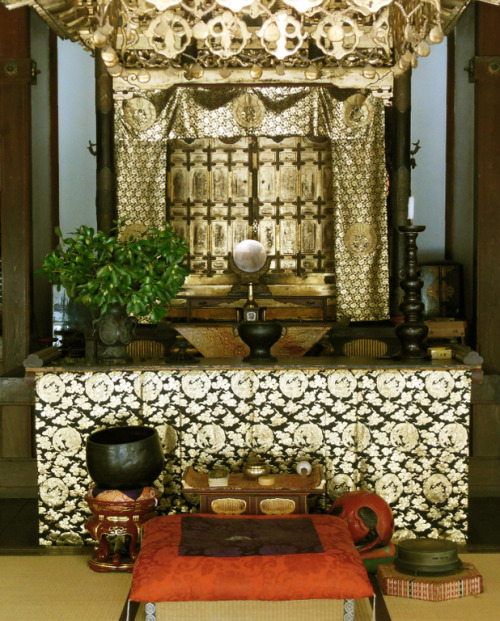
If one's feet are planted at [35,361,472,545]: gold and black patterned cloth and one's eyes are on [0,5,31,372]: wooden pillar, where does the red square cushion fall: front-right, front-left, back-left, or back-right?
back-left

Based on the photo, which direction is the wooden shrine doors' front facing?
toward the camera

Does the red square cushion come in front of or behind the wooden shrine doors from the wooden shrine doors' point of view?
in front

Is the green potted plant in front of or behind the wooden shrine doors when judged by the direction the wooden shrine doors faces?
in front

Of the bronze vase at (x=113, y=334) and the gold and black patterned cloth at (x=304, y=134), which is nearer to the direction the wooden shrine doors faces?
the bronze vase

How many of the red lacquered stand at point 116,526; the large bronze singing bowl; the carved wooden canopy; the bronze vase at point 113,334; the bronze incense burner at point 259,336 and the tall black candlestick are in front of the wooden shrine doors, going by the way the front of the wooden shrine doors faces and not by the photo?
6

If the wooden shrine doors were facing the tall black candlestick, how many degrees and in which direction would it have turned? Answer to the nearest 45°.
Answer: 0° — it already faces it

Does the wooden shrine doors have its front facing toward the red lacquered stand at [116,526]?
yes

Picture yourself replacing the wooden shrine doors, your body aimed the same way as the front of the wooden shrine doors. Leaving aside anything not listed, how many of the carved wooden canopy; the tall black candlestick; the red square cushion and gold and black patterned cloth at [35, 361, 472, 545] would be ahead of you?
4

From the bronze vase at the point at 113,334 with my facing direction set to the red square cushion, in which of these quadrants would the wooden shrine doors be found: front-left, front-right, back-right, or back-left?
back-left

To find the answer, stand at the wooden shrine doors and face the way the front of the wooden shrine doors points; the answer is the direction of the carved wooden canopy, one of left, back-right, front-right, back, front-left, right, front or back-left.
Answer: front

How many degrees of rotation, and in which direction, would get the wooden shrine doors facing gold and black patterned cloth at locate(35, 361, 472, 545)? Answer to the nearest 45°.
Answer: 0° — it already faces it

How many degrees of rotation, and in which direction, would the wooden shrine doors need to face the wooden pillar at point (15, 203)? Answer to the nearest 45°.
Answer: approximately 45° to its right

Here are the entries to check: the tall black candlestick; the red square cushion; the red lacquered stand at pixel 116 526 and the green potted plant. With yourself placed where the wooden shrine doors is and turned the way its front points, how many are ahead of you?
4

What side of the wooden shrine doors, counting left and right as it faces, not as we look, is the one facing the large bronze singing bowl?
front

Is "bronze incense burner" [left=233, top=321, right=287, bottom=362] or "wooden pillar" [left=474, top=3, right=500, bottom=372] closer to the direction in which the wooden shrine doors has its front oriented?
the bronze incense burner
